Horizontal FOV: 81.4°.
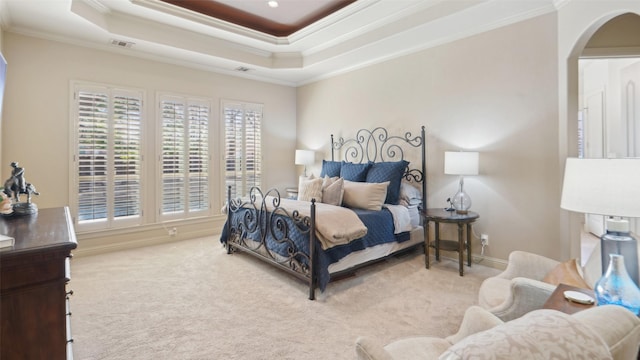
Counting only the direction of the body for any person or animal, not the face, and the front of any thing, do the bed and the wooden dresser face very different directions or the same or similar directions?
very different directions

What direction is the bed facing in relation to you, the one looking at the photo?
facing the viewer and to the left of the viewer

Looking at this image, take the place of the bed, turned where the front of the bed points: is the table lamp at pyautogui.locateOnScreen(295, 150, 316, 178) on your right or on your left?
on your right

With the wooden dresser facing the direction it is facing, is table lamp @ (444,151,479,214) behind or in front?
in front

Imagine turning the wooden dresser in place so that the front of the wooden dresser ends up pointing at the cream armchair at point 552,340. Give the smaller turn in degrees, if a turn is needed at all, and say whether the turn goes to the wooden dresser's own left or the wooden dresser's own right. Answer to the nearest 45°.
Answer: approximately 45° to the wooden dresser's own right

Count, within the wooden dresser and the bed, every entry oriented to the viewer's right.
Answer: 1

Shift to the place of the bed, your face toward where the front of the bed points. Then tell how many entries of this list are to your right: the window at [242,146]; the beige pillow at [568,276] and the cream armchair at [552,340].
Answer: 1

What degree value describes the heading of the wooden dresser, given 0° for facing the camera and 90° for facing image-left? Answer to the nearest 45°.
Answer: approximately 270°

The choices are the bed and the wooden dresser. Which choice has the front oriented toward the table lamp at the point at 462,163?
the wooden dresser

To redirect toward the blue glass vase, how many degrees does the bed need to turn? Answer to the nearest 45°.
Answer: approximately 45° to its left

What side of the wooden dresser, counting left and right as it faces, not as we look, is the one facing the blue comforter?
front

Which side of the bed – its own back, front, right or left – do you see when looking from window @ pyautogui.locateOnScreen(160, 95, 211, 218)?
right

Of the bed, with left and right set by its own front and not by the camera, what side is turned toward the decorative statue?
front

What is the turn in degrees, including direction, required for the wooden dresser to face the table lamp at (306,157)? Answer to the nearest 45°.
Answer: approximately 45° to its left

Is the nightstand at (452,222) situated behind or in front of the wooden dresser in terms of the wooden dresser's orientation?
in front
